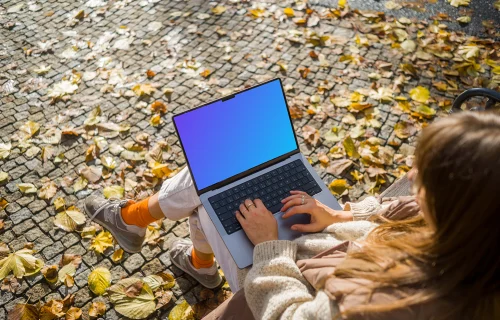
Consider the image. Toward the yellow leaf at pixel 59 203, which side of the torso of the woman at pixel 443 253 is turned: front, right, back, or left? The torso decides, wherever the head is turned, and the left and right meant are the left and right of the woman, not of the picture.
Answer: front

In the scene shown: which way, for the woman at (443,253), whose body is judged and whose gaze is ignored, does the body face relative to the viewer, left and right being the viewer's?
facing away from the viewer and to the left of the viewer

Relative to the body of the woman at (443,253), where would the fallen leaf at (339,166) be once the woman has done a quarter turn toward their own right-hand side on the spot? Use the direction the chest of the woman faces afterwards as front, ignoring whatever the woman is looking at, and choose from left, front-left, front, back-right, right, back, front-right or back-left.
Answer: front-left

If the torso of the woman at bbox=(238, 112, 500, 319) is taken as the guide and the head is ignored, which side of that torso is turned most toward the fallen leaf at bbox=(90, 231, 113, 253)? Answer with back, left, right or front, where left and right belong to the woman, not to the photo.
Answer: front

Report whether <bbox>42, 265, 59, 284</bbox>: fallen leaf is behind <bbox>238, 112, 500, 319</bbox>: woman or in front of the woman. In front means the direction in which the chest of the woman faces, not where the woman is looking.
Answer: in front

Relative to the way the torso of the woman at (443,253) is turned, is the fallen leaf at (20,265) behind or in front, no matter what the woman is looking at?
in front

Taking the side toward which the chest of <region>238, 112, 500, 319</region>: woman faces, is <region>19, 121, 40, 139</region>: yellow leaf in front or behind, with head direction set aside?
in front

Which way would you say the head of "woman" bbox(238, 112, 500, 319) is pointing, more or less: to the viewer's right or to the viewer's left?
to the viewer's left
